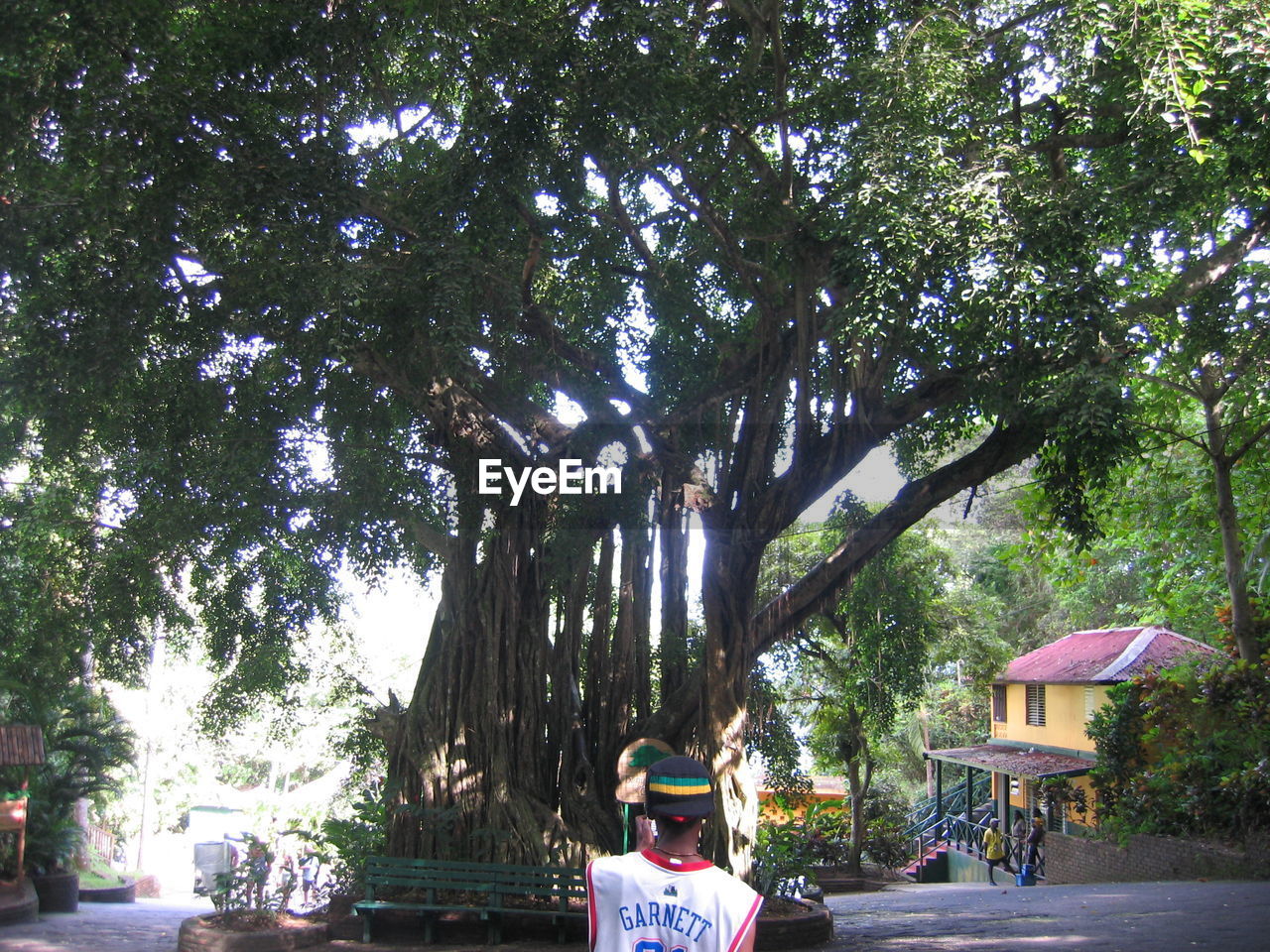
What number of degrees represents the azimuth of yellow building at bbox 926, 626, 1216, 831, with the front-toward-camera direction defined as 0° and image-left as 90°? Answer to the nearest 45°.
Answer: approximately 45°

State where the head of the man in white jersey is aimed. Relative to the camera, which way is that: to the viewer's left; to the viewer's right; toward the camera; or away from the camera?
away from the camera

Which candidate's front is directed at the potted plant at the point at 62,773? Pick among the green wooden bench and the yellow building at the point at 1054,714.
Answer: the yellow building

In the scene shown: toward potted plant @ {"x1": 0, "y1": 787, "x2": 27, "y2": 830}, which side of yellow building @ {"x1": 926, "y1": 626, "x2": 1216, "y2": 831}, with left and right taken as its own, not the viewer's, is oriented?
front

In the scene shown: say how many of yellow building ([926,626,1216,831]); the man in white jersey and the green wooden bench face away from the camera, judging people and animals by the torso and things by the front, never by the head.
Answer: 1

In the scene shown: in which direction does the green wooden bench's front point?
toward the camera

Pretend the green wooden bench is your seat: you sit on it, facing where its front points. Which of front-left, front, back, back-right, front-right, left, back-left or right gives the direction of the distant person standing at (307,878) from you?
back-right

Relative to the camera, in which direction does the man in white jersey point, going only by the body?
away from the camera

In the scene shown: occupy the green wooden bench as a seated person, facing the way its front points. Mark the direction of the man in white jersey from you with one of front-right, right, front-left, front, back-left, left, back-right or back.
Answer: front

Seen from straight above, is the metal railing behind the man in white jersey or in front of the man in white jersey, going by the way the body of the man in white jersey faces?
in front

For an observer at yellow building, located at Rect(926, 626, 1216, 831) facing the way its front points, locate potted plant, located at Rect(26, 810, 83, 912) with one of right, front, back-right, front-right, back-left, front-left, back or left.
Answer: front

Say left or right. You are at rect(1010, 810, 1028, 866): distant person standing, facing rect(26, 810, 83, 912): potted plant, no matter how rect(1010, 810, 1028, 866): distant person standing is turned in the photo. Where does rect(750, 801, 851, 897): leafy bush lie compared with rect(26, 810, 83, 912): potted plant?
left

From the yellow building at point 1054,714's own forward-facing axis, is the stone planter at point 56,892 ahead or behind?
ahead

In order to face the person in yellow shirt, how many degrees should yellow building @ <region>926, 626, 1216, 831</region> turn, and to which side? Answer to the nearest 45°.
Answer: approximately 45° to its left
